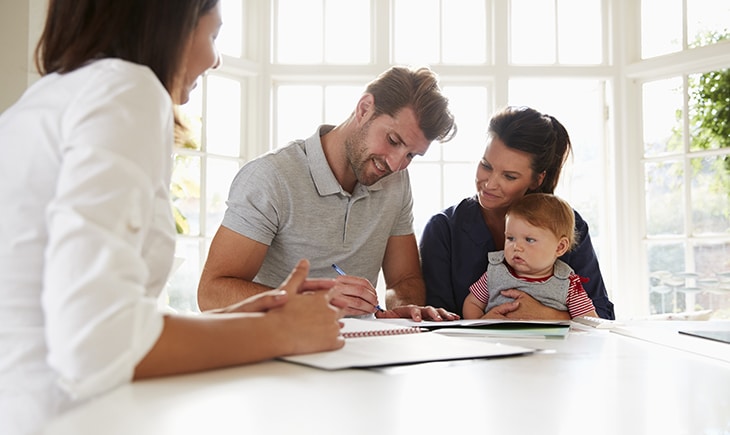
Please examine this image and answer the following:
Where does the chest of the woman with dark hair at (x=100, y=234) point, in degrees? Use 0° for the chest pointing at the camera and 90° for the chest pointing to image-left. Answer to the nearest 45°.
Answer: approximately 225°

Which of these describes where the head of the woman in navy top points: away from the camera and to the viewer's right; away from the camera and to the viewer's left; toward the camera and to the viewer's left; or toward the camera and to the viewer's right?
toward the camera and to the viewer's left

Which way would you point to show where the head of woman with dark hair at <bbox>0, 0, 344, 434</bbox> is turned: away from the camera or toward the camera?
away from the camera

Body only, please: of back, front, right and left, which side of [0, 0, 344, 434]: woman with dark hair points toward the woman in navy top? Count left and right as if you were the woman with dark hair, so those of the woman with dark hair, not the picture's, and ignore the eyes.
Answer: front

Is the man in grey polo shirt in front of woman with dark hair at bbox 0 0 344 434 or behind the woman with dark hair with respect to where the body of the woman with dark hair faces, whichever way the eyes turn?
in front

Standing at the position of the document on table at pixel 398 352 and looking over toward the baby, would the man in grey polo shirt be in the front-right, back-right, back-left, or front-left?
front-left

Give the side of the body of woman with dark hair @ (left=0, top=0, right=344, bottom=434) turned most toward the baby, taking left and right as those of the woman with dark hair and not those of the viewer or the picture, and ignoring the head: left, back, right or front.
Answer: front

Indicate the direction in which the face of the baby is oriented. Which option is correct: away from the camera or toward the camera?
toward the camera
